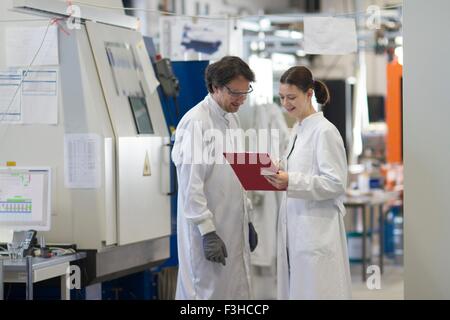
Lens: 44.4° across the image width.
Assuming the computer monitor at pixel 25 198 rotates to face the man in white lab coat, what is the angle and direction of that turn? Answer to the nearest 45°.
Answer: approximately 45° to its left

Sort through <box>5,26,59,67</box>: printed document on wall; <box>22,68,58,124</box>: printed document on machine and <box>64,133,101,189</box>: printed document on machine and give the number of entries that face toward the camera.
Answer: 3

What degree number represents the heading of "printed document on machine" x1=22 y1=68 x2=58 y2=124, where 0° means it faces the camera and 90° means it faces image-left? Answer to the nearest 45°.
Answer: approximately 0°

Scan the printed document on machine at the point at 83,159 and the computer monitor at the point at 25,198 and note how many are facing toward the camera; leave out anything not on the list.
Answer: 2

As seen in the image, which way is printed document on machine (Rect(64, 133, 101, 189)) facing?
toward the camera

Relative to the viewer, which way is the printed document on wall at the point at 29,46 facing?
toward the camera

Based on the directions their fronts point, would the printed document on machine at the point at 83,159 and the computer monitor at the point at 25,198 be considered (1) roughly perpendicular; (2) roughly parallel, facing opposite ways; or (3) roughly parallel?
roughly parallel

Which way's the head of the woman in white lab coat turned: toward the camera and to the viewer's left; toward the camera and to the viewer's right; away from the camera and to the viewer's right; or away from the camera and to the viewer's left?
toward the camera and to the viewer's left

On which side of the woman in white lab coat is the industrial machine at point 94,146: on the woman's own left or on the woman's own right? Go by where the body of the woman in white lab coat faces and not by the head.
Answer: on the woman's own right
